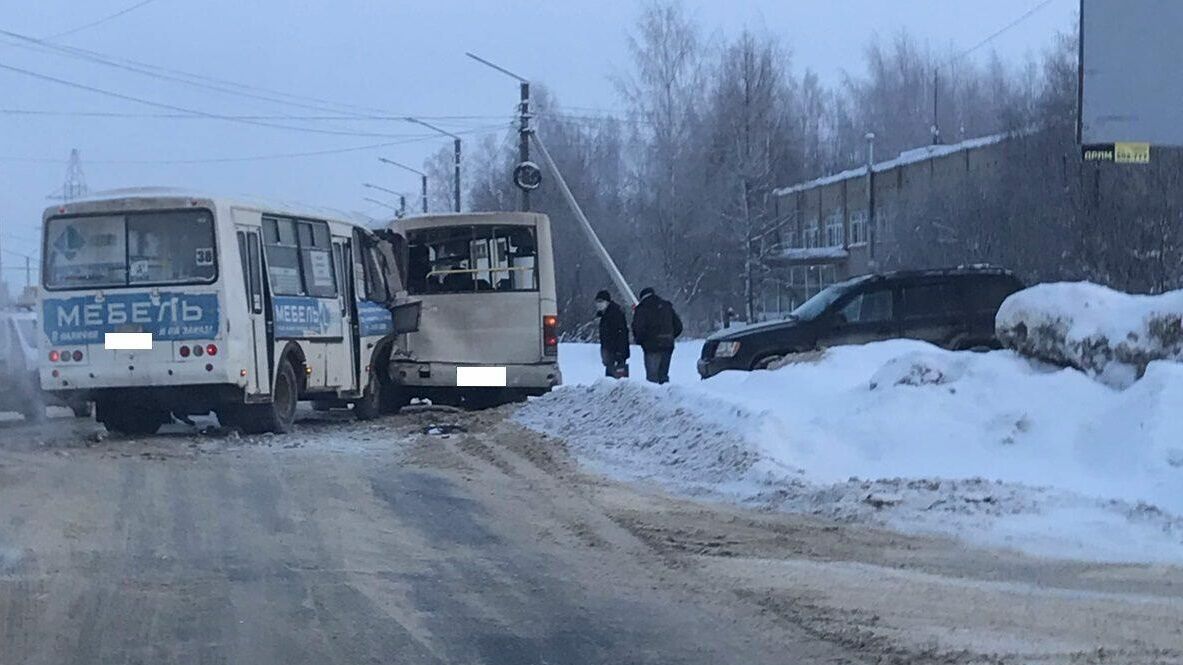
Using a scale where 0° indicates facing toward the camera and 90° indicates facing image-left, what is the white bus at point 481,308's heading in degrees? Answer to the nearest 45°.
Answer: approximately 180°

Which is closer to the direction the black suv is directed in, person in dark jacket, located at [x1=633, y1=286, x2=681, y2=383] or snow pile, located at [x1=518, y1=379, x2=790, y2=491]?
the person in dark jacket

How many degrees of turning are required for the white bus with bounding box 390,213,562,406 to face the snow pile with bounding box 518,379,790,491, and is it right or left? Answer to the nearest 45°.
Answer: approximately 180°

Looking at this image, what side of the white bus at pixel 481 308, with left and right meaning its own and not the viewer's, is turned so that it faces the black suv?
right

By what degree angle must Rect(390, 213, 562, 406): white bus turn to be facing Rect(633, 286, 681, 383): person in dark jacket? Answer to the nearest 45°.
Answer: approximately 90° to its right

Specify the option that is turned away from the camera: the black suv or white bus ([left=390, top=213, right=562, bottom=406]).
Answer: the white bus

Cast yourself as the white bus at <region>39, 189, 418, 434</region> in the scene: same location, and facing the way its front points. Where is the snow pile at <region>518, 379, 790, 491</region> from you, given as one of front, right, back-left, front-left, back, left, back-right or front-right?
right

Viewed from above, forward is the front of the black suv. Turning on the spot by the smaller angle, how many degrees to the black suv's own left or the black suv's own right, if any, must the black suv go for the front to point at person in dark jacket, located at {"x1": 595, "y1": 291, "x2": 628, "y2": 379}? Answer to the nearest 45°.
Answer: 0° — it already faces them

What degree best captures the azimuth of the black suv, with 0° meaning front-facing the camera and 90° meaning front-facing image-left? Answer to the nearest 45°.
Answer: approximately 90°

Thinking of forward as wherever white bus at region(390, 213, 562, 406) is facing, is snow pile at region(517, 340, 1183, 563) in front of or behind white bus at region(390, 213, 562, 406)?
behind

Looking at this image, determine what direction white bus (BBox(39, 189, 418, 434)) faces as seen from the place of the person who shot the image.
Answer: facing away from the viewer and to the right of the viewer

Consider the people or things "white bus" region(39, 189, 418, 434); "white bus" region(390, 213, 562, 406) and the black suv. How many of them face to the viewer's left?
1

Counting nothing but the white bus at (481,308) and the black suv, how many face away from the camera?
1
